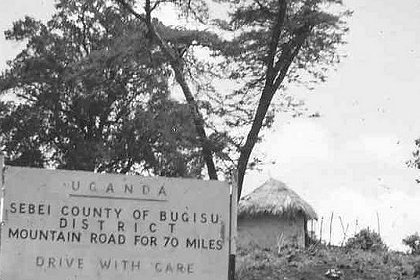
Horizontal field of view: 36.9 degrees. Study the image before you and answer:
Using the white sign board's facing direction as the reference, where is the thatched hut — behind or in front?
behind

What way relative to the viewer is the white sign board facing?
toward the camera

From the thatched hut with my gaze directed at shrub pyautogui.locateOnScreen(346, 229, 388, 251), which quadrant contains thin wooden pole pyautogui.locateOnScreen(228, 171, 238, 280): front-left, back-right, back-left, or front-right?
back-right

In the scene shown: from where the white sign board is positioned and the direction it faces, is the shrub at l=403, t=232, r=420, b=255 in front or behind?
behind

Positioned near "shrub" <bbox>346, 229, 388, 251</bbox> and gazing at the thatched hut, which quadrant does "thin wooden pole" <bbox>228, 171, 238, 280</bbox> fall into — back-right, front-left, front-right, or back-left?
front-left
